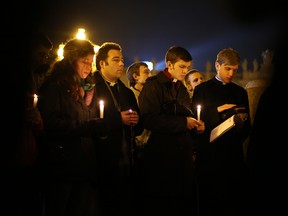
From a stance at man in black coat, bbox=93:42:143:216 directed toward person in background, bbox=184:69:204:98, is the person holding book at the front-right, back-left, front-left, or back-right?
front-right

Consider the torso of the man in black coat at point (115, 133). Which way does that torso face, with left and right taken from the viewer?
facing the viewer and to the right of the viewer

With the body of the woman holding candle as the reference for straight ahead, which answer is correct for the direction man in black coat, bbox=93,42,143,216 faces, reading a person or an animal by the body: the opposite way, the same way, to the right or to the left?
the same way

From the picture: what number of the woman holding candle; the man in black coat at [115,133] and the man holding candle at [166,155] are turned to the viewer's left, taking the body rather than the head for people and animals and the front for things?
0

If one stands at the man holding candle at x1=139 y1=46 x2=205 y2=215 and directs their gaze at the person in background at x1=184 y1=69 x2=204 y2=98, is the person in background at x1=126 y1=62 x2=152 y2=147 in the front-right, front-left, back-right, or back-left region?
front-left

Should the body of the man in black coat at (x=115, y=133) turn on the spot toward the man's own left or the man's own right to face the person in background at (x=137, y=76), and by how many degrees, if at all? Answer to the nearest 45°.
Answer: approximately 135° to the man's own left

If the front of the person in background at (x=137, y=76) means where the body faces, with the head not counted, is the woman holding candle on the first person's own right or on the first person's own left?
on the first person's own right

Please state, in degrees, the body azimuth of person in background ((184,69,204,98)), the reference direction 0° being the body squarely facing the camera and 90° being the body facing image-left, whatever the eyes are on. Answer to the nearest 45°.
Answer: approximately 315°

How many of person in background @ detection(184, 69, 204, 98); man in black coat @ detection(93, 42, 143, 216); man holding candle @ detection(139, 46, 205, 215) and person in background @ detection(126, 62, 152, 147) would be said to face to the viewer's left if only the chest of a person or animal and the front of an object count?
0

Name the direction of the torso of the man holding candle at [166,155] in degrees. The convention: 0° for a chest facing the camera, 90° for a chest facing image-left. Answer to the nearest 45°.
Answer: approximately 315°

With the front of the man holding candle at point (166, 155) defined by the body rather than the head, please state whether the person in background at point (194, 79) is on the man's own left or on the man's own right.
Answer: on the man's own left

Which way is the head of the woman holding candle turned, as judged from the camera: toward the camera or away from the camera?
toward the camera

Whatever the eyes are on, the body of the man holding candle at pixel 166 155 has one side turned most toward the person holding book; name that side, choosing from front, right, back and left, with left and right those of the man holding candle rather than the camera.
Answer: left

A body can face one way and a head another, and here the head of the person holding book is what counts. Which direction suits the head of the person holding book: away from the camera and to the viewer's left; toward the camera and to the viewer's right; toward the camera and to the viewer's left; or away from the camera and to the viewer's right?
toward the camera and to the viewer's right

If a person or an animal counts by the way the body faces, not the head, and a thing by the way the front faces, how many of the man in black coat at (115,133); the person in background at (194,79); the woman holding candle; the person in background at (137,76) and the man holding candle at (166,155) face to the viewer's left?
0

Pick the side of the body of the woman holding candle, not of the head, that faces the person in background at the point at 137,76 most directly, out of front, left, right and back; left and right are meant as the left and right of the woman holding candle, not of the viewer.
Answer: left
